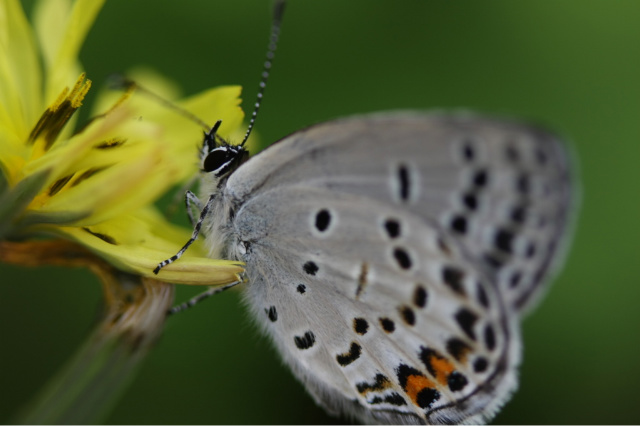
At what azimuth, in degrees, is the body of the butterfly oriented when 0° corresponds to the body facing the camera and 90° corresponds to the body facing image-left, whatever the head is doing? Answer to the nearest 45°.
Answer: approximately 90°
